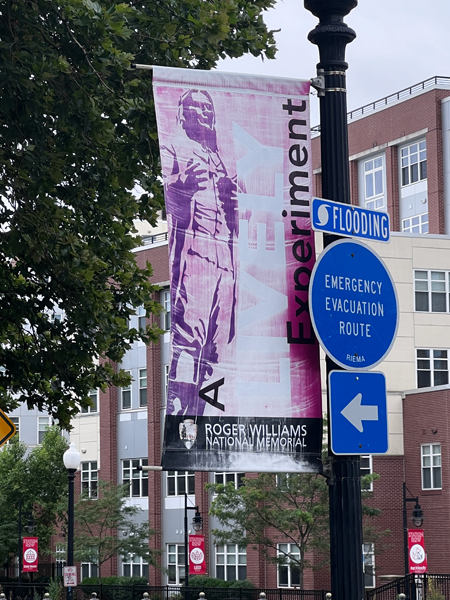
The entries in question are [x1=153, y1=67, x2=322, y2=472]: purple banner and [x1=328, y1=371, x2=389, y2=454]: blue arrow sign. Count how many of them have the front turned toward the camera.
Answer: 2

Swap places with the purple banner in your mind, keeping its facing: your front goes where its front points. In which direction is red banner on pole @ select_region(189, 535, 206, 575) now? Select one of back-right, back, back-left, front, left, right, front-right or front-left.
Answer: back

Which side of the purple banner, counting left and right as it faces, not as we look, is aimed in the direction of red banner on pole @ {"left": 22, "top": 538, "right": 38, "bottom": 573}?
back

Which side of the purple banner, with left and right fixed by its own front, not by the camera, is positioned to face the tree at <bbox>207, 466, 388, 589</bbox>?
back

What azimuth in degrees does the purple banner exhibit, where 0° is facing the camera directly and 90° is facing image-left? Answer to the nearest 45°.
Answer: approximately 0°

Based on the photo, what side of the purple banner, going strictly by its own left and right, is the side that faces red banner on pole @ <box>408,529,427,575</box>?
back

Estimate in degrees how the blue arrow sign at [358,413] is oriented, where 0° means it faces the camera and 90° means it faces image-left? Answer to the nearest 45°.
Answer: approximately 0°

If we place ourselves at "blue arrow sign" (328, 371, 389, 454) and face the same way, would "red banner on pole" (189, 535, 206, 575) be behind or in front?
behind

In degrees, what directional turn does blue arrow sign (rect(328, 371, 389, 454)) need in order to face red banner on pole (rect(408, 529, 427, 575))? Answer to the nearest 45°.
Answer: approximately 180°

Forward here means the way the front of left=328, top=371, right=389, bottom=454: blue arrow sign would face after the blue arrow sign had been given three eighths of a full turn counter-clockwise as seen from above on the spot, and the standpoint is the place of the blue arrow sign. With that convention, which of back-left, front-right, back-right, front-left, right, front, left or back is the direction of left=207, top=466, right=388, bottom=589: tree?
front-left
